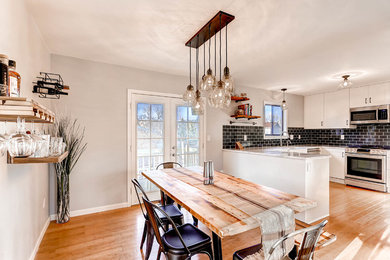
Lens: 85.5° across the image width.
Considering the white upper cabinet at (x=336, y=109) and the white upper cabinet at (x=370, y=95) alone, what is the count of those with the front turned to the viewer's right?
0

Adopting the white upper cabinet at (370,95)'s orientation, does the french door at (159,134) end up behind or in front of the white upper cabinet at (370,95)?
in front

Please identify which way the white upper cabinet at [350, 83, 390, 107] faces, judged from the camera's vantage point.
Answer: facing the viewer and to the left of the viewer

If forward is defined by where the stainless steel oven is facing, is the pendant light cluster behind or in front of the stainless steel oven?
in front

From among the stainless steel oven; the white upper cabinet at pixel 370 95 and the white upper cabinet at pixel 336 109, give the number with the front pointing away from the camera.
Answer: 0

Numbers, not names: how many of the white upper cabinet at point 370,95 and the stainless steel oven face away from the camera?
0

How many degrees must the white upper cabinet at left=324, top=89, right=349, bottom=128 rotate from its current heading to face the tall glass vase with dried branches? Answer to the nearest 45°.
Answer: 0° — it already faces it

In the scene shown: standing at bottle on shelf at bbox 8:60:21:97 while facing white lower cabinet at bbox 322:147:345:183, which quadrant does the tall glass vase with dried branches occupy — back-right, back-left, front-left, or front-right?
front-left
